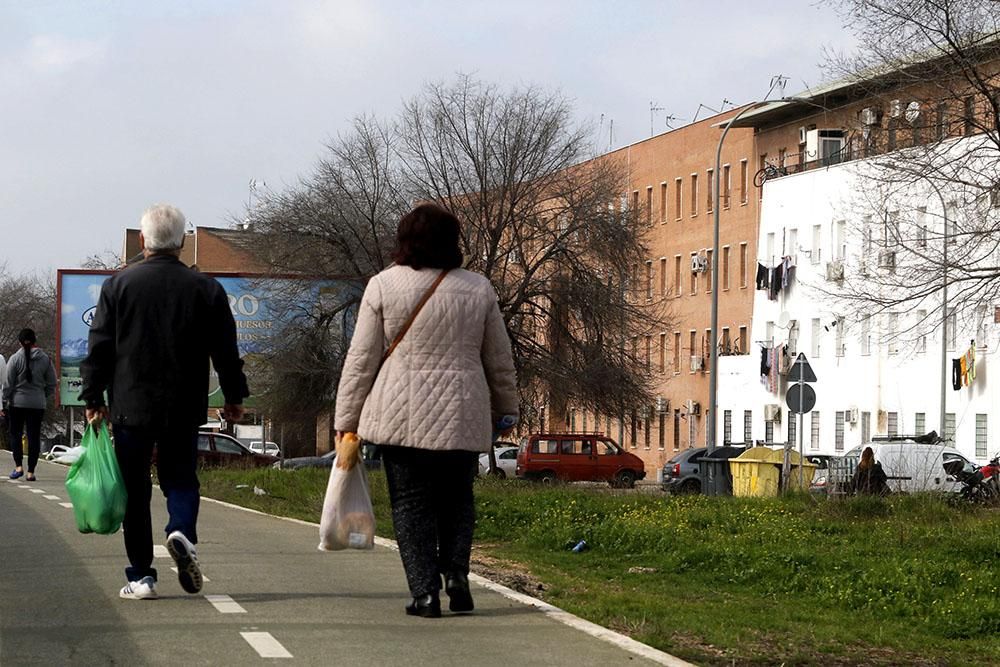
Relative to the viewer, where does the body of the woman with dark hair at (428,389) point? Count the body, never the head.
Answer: away from the camera

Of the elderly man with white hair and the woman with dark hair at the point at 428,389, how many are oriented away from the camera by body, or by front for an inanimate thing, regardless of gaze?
2

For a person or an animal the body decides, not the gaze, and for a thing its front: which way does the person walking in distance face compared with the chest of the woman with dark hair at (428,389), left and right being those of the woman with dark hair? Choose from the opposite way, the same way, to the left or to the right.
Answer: the same way

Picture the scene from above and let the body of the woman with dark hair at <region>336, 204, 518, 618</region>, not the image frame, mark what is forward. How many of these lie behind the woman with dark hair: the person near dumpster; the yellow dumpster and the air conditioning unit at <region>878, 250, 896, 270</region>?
0

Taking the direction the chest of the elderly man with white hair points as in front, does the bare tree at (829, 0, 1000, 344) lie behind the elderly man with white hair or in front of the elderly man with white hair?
in front

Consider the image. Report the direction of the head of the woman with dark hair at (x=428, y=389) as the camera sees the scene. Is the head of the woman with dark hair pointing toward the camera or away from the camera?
away from the camera

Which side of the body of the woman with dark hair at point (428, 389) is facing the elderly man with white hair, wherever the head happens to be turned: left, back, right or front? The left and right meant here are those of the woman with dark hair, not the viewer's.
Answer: left

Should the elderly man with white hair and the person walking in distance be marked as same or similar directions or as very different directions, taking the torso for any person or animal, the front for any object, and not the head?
same or similar directions

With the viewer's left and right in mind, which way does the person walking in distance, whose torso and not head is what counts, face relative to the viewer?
facing away from the viewer

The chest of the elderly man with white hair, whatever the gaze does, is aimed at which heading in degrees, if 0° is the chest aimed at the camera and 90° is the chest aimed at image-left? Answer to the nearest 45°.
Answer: approximately 180°

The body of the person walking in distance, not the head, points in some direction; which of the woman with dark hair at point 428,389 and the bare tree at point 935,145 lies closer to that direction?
the bare tree

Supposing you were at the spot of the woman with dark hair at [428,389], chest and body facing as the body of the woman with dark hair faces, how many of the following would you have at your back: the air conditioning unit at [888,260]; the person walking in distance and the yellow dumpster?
0
